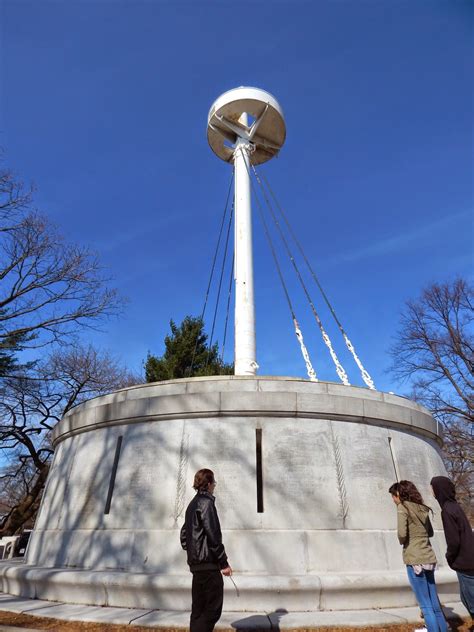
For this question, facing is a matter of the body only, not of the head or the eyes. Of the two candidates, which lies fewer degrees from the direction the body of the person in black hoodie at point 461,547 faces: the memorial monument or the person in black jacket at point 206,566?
the memorial monument

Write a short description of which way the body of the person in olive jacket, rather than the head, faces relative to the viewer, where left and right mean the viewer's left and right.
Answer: facing away from the viewer and to the left of the viewer

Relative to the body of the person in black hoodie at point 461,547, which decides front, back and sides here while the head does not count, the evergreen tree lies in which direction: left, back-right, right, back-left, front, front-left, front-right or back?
front

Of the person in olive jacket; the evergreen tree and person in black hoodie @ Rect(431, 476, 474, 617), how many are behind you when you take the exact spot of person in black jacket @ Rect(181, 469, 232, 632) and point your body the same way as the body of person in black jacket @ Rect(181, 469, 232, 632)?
0

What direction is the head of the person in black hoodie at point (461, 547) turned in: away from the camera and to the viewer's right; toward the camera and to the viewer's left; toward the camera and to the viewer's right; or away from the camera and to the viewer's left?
away from the camera and to the viewer's left

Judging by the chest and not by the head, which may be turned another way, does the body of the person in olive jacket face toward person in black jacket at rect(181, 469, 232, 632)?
no

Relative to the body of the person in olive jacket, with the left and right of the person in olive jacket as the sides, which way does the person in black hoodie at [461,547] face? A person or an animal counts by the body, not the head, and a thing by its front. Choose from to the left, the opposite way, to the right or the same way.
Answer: the same way

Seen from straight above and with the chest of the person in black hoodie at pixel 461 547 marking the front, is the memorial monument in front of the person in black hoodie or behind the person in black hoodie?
in front

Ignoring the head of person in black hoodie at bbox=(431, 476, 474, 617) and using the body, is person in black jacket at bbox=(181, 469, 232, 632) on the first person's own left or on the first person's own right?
on the first person's own left

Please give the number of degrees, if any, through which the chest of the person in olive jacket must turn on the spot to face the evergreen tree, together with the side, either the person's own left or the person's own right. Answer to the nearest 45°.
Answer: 0° — they already face it

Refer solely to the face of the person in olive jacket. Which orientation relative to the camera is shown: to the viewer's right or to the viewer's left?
to the viewer's left

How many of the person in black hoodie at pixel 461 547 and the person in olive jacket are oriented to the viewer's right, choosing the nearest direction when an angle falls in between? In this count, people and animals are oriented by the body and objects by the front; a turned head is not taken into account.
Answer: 0

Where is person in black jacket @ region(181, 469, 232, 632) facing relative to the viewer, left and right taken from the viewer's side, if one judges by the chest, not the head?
facing away from the viewer and to the right of the viewer

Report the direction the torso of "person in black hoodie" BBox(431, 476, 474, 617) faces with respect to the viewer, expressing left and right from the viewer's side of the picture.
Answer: facing away from the viewer and to the left of the viewer

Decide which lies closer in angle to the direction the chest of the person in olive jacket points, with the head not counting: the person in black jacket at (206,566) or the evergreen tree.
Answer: the evergreen tree
